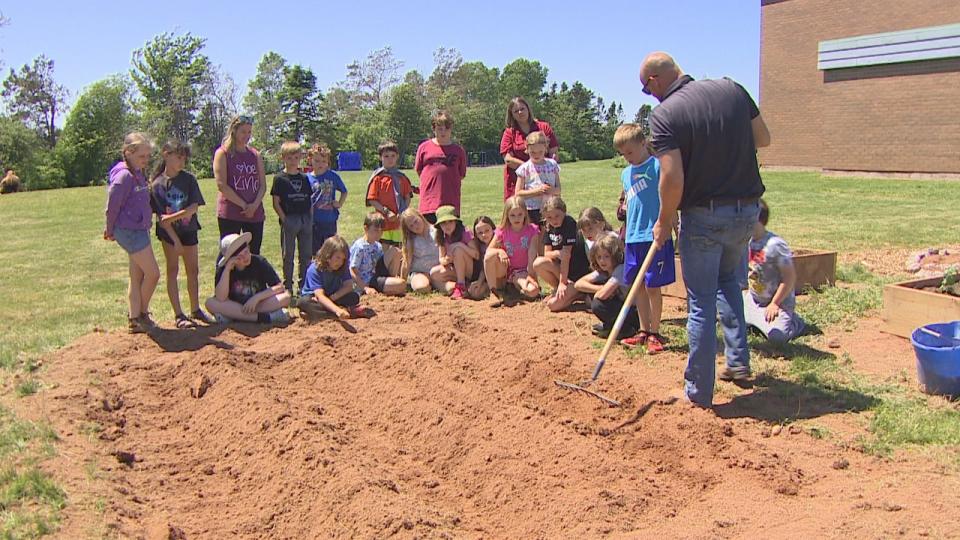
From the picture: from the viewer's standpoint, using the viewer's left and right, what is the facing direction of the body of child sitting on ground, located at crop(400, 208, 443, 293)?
facing the viewer

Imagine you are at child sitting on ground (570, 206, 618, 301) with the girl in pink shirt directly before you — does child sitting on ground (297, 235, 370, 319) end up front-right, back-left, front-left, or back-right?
front-left

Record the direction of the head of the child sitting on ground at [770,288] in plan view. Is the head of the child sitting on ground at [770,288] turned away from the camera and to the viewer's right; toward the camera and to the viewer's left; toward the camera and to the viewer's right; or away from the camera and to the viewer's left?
toward the camera and to the viewer's left

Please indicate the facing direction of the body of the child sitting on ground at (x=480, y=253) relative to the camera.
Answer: toward the camera

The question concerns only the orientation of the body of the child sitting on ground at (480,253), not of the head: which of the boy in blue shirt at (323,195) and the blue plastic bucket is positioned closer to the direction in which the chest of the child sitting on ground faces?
the blue plastic bucket

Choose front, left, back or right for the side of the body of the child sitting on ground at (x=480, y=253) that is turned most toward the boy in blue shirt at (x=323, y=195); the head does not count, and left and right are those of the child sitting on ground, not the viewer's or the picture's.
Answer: right

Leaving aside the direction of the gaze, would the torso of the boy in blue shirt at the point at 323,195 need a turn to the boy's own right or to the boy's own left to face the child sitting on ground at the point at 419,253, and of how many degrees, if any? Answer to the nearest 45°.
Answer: approximately 90° to the boy's own left

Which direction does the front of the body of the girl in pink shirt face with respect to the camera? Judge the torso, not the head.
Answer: toward the camera
